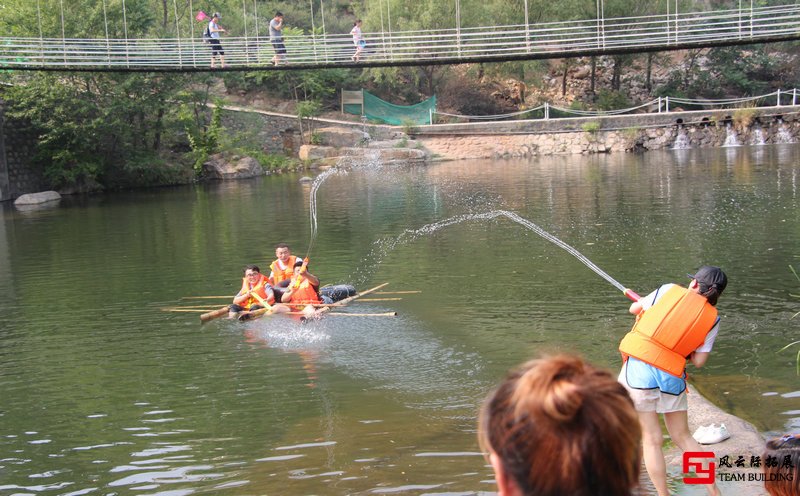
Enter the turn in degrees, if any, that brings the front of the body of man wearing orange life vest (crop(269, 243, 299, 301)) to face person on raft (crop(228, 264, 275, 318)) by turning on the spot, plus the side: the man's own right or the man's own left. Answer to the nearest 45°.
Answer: approximately 45° to the man's own right

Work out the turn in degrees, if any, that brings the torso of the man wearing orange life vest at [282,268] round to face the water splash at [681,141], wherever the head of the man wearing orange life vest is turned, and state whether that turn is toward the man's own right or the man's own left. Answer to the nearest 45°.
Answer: approximately 135° to the man's own left

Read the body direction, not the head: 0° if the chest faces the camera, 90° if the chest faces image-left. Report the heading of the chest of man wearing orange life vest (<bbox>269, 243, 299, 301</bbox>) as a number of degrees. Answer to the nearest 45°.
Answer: approximately 0°

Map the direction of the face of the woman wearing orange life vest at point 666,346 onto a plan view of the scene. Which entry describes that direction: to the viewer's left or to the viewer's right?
to the viewer's left

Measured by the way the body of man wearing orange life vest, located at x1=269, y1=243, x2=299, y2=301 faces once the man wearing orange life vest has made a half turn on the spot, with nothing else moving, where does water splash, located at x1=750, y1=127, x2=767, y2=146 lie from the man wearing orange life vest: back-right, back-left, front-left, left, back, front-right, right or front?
front-right

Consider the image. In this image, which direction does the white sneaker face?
to the viewer's left

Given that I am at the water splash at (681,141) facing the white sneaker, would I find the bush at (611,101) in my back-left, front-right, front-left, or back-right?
back-right
